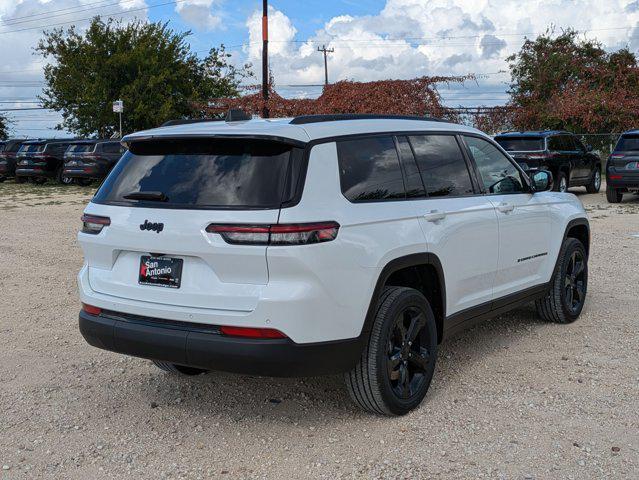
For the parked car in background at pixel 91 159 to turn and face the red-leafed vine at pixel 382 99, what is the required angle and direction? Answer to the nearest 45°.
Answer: approximately 45° to its right

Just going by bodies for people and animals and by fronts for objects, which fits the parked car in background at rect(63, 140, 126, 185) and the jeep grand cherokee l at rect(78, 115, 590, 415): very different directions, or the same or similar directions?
same or similar directions

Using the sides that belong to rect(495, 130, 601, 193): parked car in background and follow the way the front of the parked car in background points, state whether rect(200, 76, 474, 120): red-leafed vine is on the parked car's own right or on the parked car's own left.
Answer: on the parked car's own left

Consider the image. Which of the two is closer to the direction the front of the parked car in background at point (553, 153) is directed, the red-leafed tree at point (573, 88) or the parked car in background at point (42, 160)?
the red-leafed tree

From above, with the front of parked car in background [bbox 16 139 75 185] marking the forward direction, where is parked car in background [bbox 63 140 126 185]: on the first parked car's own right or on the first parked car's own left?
on the first parked car's own right

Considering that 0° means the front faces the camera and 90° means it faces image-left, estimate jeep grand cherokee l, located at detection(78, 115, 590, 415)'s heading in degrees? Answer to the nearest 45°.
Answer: approximately 225°

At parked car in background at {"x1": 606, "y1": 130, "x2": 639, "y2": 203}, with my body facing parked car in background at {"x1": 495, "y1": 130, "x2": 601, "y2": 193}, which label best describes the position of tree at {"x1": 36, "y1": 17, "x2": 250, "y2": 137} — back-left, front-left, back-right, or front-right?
front-right

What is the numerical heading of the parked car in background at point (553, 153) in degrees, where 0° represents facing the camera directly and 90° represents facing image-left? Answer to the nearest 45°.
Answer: approximately 225°

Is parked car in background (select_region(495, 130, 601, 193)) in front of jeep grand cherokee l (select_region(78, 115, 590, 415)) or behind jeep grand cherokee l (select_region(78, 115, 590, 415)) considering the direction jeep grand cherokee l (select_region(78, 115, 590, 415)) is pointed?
in front

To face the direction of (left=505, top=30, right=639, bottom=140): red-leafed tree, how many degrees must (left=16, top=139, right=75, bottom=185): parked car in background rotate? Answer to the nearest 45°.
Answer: approximately 45° to its right

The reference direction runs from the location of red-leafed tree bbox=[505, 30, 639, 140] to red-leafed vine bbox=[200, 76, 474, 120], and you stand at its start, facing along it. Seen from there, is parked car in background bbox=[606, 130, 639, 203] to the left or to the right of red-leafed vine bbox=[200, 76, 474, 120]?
left

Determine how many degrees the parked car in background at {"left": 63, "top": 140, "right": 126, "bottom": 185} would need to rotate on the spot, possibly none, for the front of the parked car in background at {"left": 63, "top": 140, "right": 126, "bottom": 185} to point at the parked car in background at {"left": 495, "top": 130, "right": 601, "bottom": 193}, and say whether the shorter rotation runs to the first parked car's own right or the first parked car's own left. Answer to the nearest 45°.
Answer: approximately 90° to the first parked car's own right

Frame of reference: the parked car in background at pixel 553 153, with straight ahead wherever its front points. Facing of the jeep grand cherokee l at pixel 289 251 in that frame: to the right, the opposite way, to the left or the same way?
the same way

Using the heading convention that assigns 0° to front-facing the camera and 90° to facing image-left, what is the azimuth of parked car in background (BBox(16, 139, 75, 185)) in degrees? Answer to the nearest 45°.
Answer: approximately 225°

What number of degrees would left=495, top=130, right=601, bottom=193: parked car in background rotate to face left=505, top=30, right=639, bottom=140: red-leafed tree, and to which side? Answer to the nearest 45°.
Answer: approximately 45° to its left

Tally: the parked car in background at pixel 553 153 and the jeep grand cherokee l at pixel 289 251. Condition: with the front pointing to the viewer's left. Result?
0

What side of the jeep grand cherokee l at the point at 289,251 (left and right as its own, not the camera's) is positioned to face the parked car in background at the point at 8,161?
left

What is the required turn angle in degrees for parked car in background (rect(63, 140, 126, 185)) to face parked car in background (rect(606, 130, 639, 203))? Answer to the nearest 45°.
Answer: approximately 90° to its right
